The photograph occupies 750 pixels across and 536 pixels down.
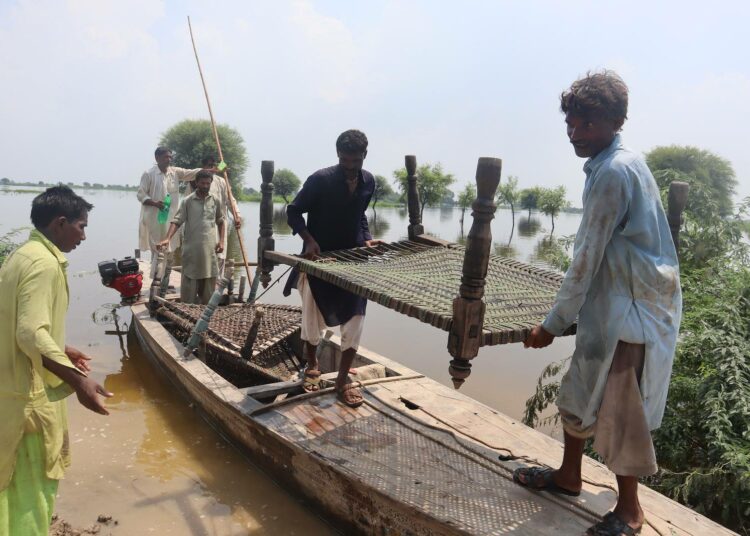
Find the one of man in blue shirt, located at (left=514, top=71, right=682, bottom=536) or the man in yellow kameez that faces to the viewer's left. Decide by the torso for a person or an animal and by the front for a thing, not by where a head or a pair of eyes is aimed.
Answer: the man in blue shirt

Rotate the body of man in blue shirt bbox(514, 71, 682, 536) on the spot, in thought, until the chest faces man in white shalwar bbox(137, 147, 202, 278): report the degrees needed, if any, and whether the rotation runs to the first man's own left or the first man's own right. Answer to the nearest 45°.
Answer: approximately 45° to the first man's own right

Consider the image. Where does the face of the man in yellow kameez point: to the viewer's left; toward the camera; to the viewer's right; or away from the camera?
to the viewer's right

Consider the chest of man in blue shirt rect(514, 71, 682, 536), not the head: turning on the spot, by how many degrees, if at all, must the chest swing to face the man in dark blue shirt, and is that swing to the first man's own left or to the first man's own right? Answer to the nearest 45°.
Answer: approximately 45° to the first man's own right

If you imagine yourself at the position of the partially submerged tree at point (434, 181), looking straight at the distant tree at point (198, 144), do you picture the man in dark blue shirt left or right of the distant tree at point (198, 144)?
left

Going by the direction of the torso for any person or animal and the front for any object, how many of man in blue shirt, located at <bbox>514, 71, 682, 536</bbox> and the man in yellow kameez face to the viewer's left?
1

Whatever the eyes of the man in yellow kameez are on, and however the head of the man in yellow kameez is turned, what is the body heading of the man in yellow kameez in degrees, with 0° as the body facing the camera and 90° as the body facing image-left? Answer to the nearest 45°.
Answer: approximately 270°

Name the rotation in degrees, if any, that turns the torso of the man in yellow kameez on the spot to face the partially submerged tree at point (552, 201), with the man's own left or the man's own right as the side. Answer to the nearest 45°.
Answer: approximately 45° to the man's own left

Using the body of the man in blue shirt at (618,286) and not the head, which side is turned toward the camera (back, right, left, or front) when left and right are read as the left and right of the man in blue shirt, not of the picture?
left

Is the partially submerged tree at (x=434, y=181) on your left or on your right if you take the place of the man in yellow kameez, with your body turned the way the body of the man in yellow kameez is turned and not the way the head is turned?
on your left

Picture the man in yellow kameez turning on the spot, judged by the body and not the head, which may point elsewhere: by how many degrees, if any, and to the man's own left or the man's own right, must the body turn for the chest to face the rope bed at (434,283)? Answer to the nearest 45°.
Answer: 0° — they already face it
